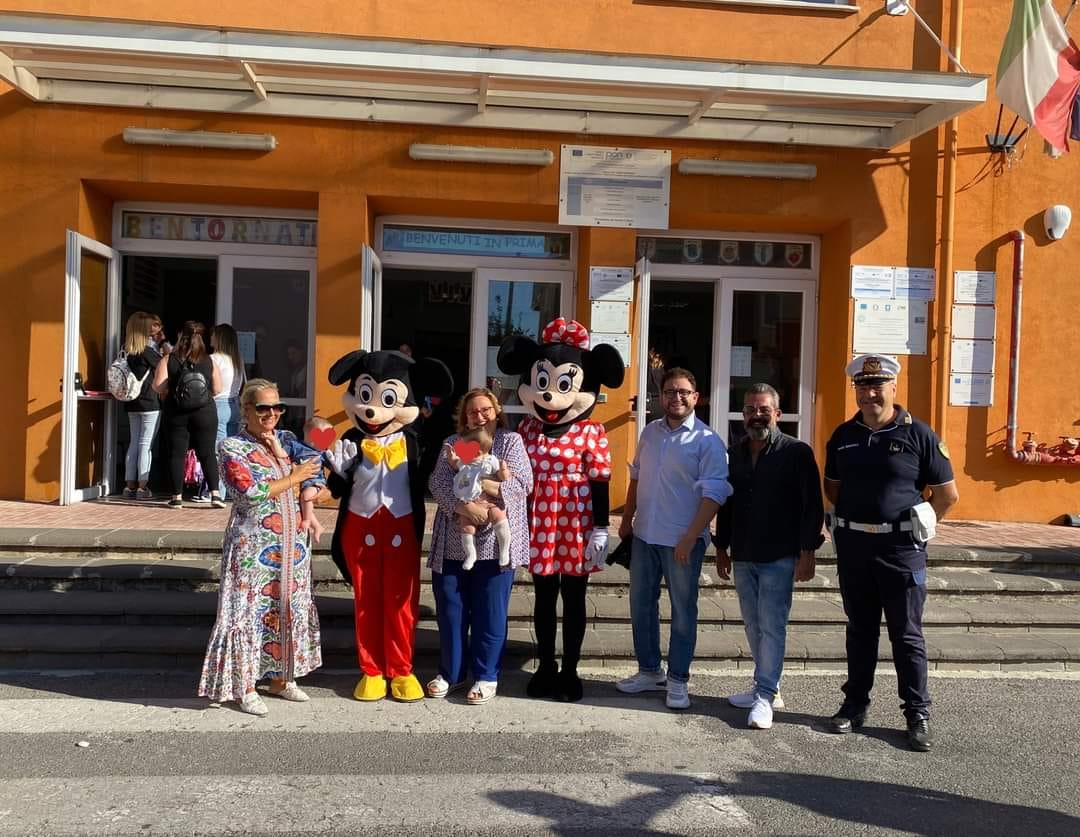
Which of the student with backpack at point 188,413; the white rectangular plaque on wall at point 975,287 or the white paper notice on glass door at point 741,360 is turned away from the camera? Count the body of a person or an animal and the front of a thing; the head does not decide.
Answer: the student with backpack

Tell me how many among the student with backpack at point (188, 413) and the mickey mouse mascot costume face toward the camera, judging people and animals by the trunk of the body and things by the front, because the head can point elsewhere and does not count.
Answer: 1

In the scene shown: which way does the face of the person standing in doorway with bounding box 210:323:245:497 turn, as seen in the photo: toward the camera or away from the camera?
away from the camera

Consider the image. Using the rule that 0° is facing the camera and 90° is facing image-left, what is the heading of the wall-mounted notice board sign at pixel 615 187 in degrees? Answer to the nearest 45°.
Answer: approximately 0°
